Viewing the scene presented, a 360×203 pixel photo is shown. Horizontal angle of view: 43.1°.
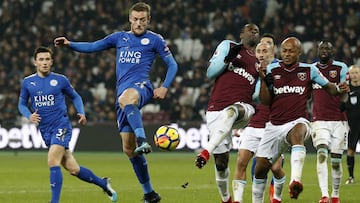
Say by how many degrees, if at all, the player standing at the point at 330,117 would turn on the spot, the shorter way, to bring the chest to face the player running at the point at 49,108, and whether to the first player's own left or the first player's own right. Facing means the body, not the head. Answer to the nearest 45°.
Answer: approximately 45° to the first player's own right

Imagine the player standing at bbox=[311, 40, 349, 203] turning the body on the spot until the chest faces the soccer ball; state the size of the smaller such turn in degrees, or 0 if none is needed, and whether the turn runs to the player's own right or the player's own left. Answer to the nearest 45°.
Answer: approximately 45° to the player's own right

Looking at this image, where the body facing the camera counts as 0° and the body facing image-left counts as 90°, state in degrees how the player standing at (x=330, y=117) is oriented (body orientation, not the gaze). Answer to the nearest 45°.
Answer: approximately 0°
